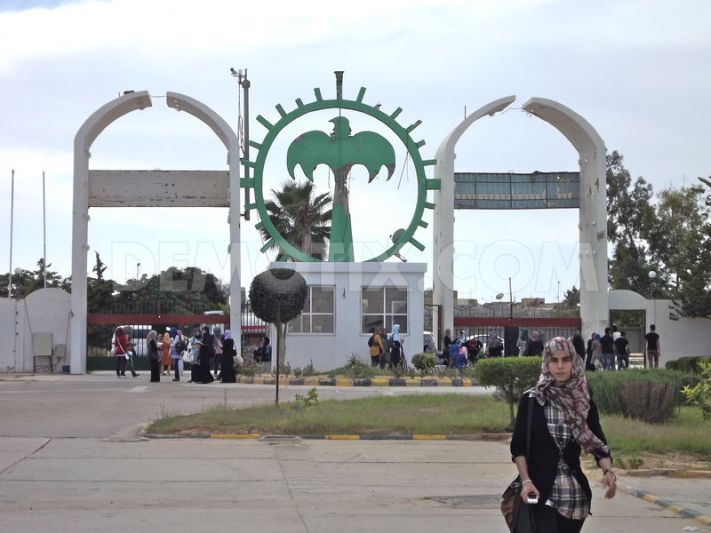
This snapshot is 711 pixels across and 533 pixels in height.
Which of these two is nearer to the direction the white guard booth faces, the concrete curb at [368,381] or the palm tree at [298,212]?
the concrete curb

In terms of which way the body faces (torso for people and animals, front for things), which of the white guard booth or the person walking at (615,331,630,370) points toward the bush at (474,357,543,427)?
the white guard booth

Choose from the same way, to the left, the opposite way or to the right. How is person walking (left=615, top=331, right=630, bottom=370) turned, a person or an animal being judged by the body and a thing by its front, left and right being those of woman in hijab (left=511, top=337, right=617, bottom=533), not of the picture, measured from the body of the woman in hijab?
the opposite way

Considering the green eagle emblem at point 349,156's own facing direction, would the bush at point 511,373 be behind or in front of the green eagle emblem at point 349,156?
in front

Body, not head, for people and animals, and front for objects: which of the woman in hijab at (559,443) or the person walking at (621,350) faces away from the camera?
the person walking

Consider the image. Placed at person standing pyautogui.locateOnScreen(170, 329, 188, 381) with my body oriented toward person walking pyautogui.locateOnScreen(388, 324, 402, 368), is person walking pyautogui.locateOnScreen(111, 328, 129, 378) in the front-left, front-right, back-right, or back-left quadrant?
back-left

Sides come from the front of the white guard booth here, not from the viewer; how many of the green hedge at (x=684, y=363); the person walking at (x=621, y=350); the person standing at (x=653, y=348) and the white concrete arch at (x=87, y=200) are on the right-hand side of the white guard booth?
1

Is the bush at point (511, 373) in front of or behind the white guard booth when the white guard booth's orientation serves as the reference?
in front

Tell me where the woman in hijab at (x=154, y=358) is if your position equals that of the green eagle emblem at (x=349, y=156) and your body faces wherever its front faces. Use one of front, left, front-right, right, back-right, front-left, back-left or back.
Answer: front-right

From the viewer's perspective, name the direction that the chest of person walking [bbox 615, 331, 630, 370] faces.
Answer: away from the camera
